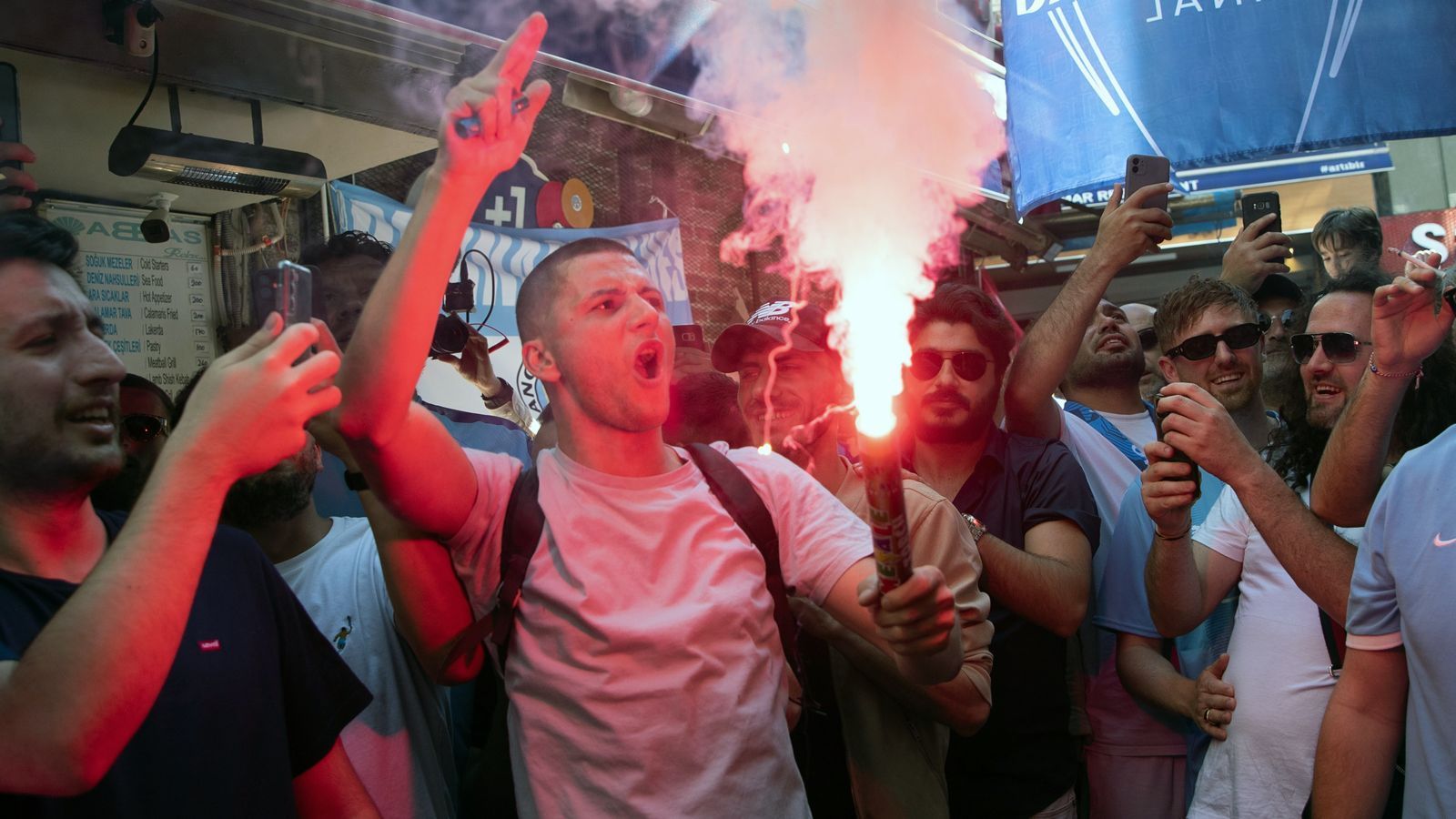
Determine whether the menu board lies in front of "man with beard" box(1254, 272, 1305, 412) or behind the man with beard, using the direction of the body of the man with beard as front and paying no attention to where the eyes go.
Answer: in front

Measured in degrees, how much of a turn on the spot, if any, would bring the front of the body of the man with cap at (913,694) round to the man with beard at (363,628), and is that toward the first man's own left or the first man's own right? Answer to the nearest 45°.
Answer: approximately 45° to the first man's own right

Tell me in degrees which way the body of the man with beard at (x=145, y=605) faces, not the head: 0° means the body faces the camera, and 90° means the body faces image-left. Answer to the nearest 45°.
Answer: approximately 315°

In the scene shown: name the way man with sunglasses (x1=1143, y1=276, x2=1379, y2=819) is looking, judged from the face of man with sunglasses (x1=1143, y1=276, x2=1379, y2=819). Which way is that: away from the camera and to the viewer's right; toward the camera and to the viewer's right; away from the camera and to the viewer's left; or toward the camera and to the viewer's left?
toward the camera and to the viewer's left

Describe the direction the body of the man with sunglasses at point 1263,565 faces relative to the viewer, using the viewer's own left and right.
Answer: facing the viewer and to the left of the viewer

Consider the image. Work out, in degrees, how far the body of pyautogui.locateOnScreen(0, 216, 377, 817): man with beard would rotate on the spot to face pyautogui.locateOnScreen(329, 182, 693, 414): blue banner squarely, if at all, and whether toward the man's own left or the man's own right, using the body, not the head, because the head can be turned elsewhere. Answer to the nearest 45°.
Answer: approximately 90° to the man's own left

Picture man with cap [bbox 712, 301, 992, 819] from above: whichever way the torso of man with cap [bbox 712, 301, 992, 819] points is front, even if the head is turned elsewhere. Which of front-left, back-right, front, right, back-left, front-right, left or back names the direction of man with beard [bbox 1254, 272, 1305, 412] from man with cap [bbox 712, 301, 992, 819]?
back

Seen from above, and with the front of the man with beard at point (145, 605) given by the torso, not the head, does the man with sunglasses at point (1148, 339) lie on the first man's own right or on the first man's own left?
on the first man's own left

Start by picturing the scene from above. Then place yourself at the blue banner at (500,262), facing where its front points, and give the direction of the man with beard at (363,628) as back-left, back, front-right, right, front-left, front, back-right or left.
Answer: front

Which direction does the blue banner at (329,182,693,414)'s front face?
toward the camera
